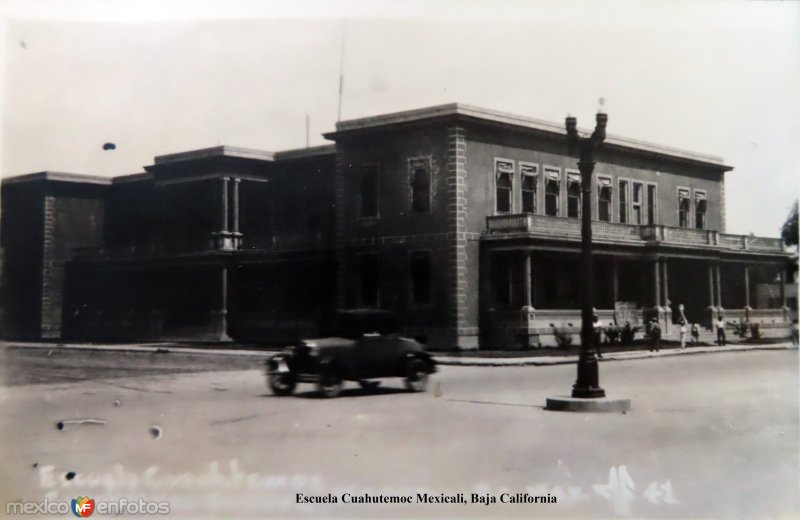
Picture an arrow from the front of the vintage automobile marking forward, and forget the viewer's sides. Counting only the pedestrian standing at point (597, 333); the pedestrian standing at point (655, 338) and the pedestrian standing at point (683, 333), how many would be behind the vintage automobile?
3

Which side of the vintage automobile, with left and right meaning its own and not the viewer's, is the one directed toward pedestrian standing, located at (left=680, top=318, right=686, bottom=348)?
back

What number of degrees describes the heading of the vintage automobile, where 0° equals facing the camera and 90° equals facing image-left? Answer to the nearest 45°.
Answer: approximately 45°

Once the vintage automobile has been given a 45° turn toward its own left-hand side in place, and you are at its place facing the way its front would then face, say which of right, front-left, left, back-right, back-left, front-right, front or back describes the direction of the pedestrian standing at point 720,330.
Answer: back-left
